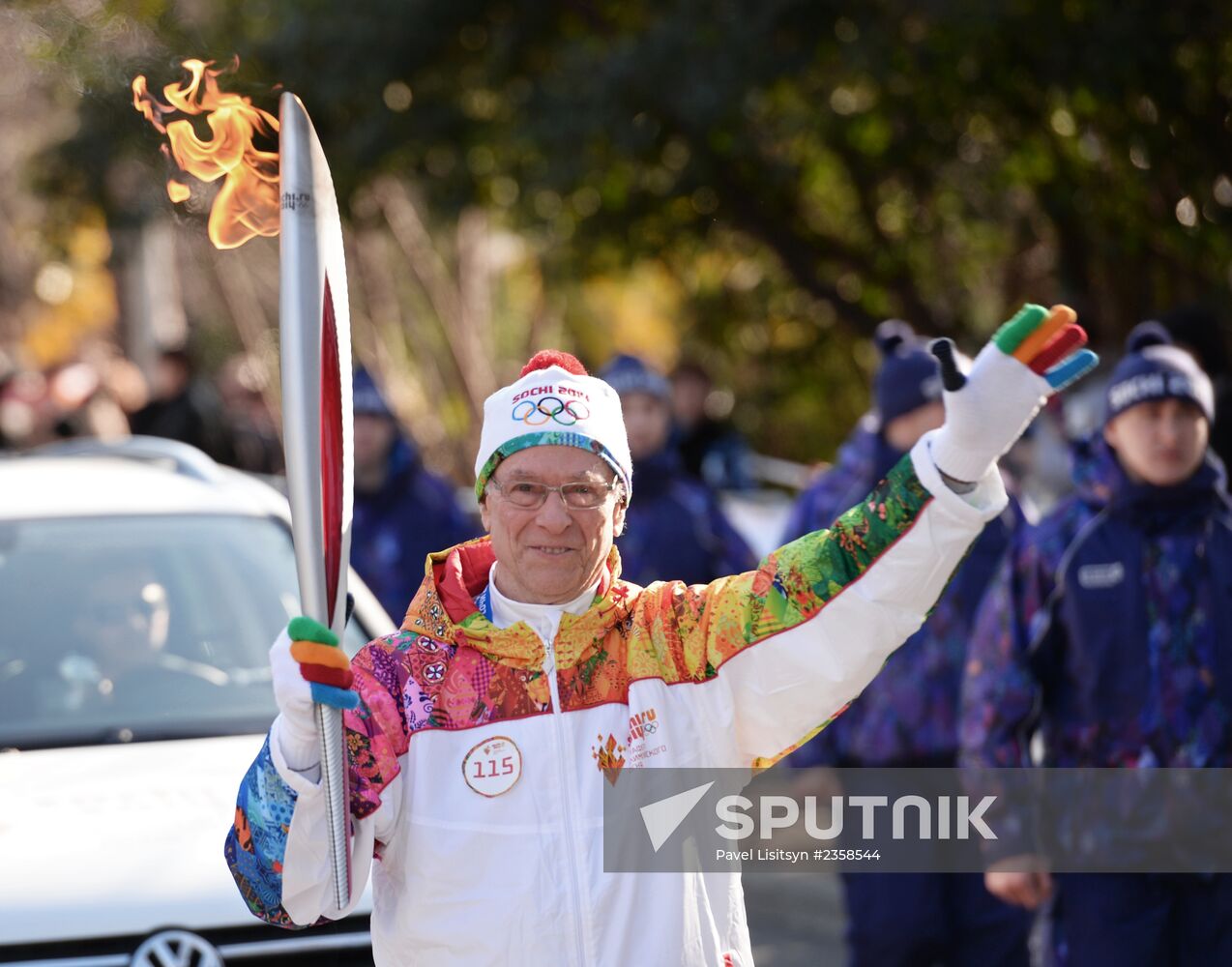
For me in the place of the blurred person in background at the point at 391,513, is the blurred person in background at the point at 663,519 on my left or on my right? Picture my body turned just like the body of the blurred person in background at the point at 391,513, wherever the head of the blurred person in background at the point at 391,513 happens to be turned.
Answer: on my left

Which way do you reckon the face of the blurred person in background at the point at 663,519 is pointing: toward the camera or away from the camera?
toward the camera

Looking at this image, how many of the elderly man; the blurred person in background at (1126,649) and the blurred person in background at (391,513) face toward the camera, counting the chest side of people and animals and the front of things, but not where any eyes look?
3

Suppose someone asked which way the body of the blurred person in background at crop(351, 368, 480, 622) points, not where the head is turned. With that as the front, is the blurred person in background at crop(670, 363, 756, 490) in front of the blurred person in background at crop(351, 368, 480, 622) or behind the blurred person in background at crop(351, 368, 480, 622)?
behind

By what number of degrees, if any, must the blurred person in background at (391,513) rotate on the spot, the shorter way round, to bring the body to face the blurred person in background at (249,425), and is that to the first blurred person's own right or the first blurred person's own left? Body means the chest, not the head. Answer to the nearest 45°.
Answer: approximately 180°

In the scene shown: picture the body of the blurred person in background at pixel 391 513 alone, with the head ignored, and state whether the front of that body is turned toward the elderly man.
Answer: yes

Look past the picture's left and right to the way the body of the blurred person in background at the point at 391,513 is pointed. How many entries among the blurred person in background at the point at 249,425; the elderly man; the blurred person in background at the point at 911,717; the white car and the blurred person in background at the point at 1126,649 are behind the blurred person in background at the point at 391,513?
1

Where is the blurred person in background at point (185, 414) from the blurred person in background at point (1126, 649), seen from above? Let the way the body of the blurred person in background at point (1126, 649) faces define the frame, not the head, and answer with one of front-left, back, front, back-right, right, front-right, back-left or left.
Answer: back-right

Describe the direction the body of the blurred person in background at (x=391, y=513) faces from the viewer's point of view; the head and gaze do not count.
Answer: toward the camera

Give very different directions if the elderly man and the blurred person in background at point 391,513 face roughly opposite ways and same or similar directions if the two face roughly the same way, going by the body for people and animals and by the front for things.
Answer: same or similar directions

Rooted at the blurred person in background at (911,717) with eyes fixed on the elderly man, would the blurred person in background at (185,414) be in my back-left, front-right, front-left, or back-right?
back-right

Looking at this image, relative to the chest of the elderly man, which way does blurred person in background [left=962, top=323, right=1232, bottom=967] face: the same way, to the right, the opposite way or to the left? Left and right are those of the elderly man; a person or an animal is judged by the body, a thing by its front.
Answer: the same way

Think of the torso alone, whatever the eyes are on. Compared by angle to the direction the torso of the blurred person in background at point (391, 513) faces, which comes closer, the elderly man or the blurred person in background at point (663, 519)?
the elderly man

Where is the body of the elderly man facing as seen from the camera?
toward the camera
